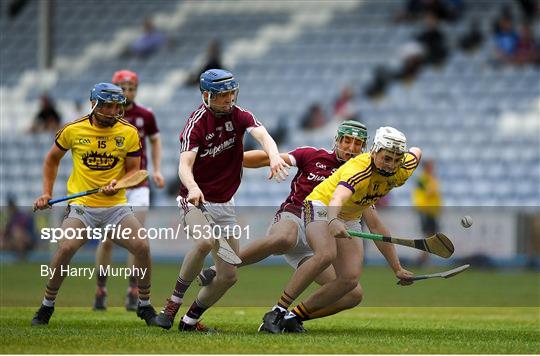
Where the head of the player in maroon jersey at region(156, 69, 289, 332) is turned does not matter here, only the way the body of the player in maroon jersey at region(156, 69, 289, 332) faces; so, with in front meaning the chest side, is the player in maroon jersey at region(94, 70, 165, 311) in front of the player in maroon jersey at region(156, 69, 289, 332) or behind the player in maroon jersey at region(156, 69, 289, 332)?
behind

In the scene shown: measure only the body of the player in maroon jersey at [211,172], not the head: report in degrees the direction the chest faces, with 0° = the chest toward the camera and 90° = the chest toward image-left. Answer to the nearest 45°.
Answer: approximately 315°

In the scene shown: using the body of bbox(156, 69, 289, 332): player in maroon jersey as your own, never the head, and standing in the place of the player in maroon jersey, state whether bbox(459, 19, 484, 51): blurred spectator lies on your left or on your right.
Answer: on your left

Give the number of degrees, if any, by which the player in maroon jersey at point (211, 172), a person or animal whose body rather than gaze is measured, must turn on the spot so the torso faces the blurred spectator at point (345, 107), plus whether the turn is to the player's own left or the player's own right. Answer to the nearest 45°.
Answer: approximately 135° to the player's own left

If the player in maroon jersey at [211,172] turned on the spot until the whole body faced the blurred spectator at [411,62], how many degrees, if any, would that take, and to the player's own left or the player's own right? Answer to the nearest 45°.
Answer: approximately 135° to the player's own left

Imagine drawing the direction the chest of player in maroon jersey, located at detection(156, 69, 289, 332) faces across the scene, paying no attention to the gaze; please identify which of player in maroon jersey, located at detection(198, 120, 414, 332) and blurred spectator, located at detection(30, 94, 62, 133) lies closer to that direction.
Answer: the player in maroon jersey

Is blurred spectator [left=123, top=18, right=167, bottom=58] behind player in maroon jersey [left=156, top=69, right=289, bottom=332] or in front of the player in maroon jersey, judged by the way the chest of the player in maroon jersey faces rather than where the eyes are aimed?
behind
